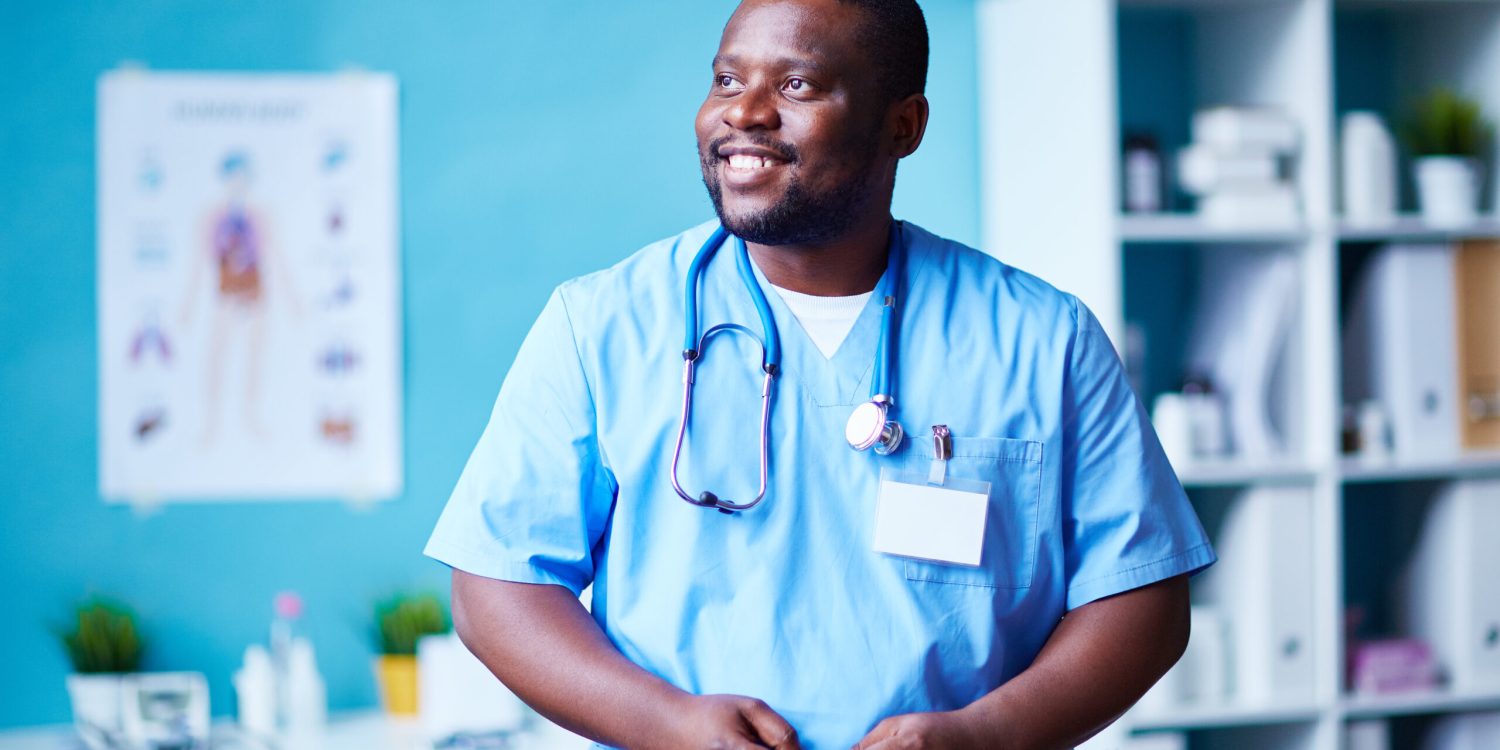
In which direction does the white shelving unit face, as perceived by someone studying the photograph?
facing the viewer and to the right of the viewer

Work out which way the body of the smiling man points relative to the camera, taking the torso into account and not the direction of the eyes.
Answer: toward the camera

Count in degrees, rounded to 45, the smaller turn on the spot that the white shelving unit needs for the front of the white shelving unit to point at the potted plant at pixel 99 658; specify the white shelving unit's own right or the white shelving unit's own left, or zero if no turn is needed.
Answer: approximately 90° to the white shelving unit's own right

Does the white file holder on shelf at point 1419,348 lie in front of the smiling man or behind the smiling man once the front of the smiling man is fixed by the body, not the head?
behind

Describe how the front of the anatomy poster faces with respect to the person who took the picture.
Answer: facing the viewer

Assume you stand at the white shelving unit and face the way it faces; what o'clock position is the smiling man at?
The smiling man is roughly at 2 o'clock from the white shelving unit.

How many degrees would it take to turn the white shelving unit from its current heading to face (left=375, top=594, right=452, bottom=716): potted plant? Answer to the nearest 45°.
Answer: approximately 135° to its right

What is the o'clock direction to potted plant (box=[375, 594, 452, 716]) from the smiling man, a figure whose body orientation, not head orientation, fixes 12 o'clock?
The potted plant is roughly at 5 o'clock from the smiling man.

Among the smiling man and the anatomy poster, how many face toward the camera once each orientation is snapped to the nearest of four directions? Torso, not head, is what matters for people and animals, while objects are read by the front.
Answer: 2

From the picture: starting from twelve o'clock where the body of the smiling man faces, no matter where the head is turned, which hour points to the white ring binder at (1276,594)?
The white ring binder is roughly at 7 o'clock from the smiling man.
